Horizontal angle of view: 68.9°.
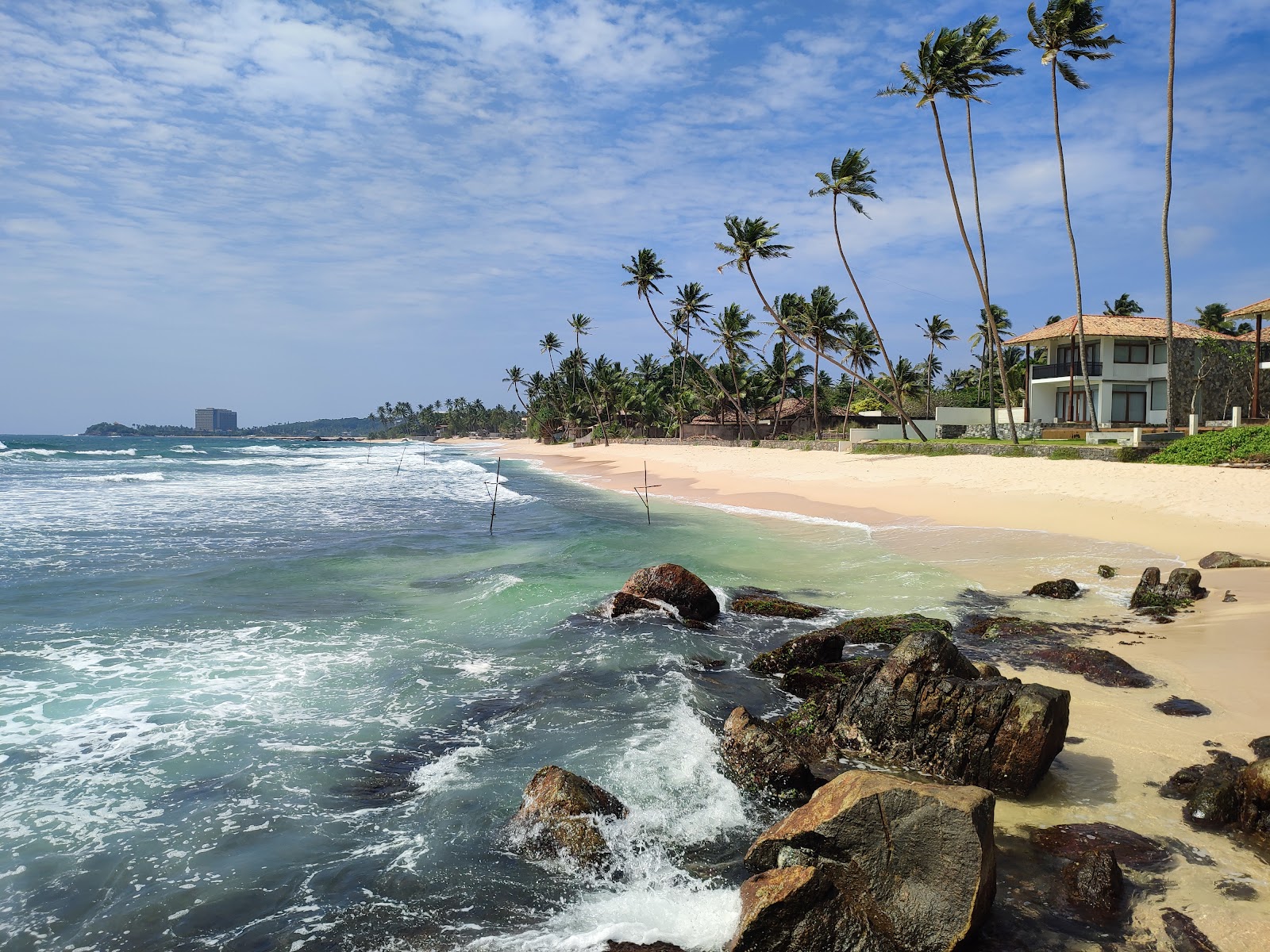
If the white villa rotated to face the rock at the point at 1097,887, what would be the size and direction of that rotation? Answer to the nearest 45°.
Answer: approximately 45° to its left

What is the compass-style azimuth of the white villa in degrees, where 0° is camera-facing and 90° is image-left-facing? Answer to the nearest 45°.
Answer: approximately 45°

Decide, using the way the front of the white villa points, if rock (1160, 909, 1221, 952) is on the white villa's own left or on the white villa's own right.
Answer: on the white villa's own left

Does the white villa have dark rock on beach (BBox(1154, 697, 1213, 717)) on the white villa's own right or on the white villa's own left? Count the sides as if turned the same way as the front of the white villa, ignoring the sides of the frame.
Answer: on the white villa's own left

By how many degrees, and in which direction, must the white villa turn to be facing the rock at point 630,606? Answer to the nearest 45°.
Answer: approximately 45° to its left

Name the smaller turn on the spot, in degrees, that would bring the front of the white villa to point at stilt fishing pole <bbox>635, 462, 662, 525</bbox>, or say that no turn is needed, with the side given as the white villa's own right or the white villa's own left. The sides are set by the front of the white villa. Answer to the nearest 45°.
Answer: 0° — it already faces it

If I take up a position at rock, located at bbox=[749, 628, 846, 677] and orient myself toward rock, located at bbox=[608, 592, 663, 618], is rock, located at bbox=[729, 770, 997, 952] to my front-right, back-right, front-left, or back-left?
back-left
